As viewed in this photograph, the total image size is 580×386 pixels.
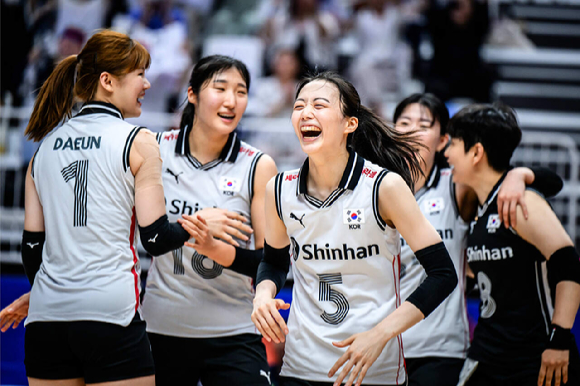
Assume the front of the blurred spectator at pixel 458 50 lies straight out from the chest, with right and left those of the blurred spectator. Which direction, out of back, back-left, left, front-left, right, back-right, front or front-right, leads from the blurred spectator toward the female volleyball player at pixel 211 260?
front

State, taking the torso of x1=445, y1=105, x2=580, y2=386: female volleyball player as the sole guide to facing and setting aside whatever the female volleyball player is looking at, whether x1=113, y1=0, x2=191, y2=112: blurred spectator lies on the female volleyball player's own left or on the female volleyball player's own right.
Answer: on the female volleyball player's own right

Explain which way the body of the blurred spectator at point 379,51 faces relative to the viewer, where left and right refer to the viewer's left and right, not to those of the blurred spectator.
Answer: facing the viewer

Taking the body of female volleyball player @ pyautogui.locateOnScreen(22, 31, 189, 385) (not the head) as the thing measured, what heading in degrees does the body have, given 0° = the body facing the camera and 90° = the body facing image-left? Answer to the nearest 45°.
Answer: approximately 225°

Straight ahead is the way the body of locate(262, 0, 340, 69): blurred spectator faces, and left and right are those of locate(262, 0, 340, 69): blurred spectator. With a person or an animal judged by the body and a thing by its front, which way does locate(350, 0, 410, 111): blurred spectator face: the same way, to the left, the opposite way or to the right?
the same way

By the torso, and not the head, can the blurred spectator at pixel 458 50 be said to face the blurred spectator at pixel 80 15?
no

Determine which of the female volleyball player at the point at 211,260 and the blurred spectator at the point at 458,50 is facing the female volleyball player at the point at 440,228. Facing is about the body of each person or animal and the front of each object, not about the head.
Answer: the blurred spectator

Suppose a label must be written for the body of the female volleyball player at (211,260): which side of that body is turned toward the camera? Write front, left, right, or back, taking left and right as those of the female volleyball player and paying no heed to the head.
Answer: front

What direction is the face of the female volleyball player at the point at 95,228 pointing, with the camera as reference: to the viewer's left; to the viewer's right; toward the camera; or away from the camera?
to the viewer's right

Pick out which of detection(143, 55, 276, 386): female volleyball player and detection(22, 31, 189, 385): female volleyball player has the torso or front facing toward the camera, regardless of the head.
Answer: detection(143, 55, 276, 386): female volleyball player

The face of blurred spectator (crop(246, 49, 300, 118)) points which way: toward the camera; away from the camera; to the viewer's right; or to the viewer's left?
toward the camera

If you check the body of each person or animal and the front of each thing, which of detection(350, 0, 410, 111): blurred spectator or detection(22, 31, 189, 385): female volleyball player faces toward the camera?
the blurred spectator

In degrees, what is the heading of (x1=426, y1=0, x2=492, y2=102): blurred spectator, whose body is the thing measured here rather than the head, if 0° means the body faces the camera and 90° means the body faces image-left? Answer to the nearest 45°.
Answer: approximately 0°

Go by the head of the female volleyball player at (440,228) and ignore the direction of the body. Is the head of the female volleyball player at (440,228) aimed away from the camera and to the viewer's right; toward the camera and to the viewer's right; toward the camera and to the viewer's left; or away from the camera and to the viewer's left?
toward the camera and to the viewer's left

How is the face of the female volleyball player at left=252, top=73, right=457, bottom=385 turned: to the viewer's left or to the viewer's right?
to the viewer's left
